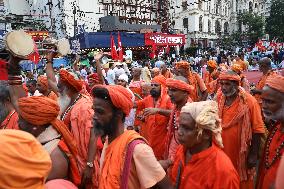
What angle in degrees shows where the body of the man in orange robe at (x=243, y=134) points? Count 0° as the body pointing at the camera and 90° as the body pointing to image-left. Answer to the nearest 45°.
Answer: approximately 45°

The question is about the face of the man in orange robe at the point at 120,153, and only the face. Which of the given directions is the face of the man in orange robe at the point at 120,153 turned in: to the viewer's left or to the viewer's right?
to the viewer's left

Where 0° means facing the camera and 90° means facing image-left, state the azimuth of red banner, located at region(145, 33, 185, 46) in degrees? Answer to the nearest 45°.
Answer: approximately 0°
